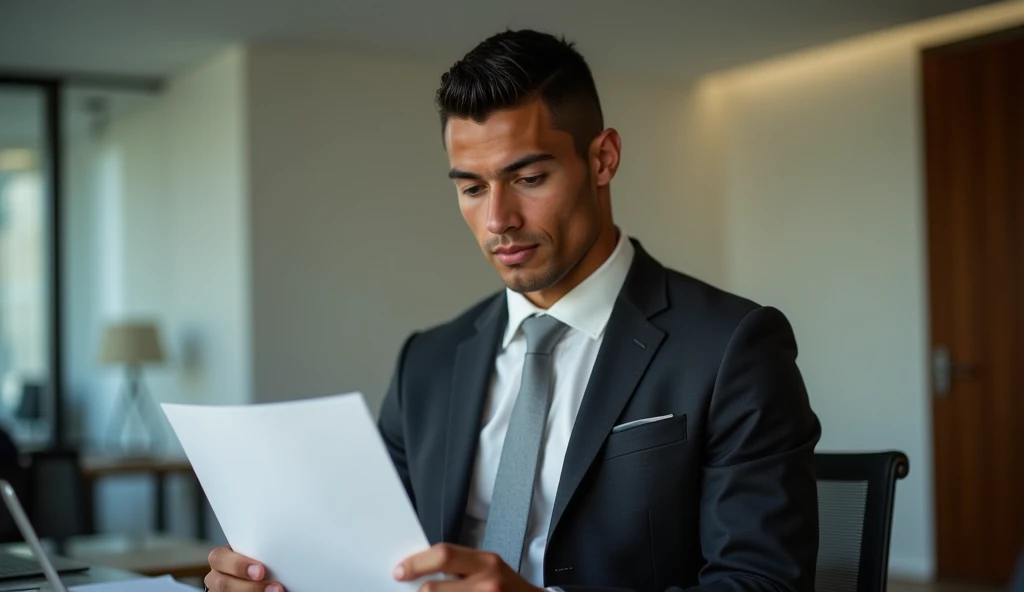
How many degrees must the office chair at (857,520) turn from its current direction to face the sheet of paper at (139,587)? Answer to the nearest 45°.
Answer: approximately 45° to its right

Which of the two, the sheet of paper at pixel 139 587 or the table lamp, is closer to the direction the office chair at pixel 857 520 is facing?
the sheet of paper

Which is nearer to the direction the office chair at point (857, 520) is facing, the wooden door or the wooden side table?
the wooden side table

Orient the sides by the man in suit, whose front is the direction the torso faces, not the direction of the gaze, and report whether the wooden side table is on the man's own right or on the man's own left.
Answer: on the man's own right

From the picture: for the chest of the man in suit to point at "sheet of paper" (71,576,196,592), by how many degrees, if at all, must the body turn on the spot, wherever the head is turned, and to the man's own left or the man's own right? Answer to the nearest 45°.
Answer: approximately 45° to the man's own right

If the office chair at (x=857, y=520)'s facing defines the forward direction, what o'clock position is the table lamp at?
The table lamp is roughly at 3 o'clock from the office chair.

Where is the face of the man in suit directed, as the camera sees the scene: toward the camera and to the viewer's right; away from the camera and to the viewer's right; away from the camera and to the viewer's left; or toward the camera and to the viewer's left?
toward the camera and to the viewer's left

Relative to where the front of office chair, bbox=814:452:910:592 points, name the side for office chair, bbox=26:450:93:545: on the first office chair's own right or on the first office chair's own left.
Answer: on the first office chair's own right

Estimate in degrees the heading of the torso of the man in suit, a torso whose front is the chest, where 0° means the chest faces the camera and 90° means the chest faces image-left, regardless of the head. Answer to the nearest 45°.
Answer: approximately 45°
